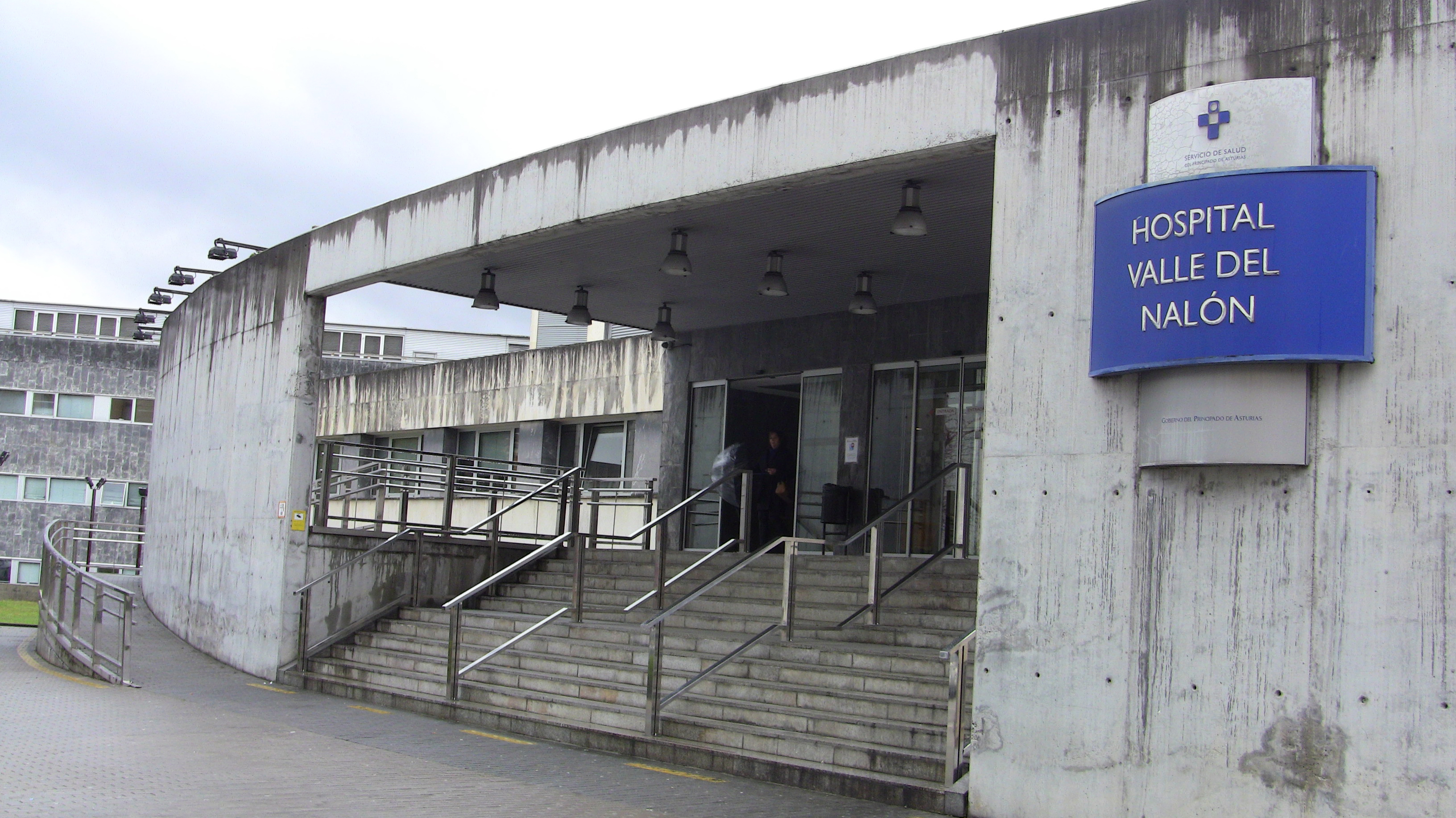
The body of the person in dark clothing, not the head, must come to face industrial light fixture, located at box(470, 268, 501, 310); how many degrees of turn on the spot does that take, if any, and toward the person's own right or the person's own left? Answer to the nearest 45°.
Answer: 0° — they already face it

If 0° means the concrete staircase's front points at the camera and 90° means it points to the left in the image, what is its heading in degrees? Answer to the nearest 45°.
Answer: approximately 45°

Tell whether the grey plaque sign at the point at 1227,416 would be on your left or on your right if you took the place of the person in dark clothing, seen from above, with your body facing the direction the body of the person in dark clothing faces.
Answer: on your left

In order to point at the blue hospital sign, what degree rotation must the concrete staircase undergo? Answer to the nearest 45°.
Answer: approximately 90° to its left

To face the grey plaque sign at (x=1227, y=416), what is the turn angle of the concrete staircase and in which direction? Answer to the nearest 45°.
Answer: approximately 90° to its left

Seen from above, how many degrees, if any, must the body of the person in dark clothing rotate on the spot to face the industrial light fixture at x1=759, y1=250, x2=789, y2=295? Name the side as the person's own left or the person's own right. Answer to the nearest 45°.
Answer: approximately 45° to the person's own left

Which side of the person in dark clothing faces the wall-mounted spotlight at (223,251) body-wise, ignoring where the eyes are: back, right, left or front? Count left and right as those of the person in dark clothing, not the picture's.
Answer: right

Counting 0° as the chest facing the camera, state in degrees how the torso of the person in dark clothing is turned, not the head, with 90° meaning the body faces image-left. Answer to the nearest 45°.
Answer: approximately 45°

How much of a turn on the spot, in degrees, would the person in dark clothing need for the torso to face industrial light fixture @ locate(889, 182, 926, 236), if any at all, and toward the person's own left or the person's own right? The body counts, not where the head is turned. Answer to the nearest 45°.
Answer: approximately 45° to the person's own left

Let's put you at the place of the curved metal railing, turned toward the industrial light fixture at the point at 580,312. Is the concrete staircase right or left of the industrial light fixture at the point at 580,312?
right
